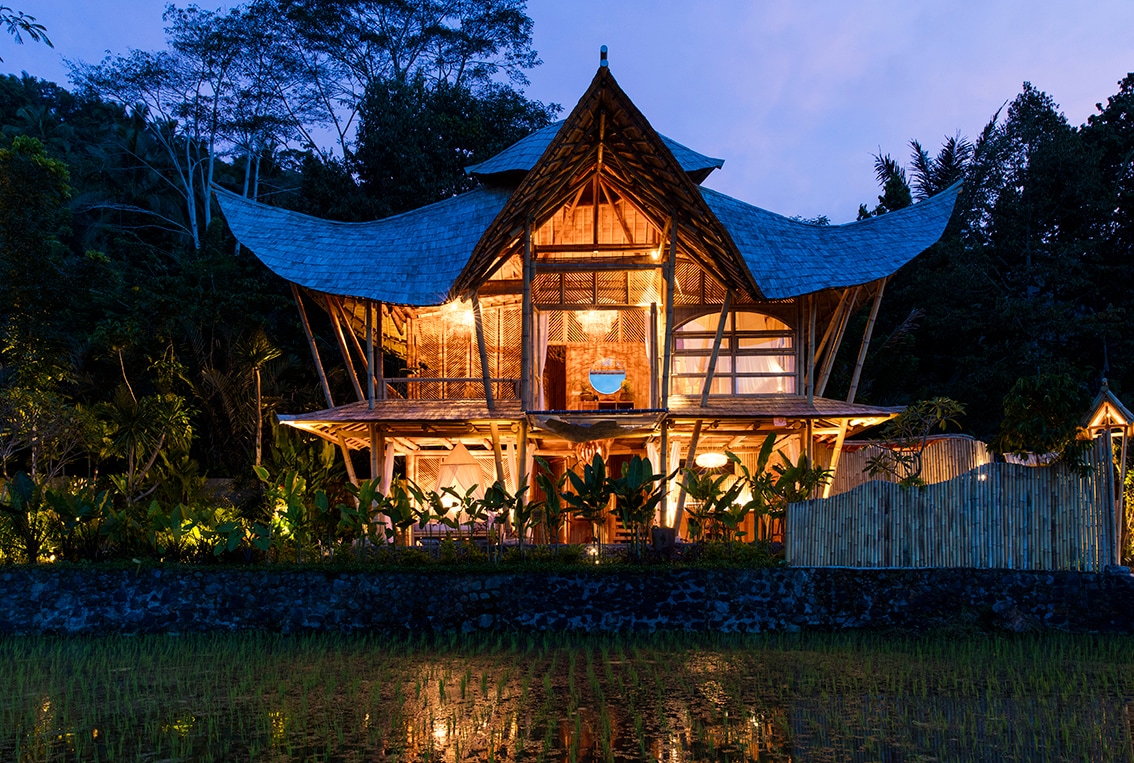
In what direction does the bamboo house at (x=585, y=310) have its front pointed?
toward the camera

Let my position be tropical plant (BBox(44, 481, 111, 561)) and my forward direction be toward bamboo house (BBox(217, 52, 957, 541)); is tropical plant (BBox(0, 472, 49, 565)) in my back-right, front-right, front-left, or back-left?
back-left

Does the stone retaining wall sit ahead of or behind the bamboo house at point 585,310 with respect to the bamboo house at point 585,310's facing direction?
ahead

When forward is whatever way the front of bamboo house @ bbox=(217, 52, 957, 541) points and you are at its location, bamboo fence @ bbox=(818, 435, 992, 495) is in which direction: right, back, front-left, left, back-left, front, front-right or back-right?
left

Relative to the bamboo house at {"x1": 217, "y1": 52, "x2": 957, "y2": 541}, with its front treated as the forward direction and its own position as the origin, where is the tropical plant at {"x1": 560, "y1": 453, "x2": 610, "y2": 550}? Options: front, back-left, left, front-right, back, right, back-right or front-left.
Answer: front

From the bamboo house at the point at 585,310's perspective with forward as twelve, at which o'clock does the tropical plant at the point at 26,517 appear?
The tropical plant is roughly at 2 o'clock from the bamboo house.

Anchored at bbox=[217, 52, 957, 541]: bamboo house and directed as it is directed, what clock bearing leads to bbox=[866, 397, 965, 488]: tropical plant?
The tropical plant is roughly at 10 o'clock from the bamboo house.

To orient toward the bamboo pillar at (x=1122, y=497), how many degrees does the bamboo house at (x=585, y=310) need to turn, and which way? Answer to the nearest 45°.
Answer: approximately 45° to its left

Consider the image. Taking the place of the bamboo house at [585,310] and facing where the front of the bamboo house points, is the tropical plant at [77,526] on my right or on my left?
on my right

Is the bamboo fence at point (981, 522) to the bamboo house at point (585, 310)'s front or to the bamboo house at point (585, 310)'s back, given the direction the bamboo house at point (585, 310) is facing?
to the front
